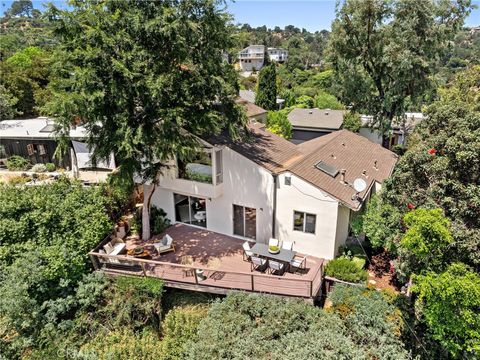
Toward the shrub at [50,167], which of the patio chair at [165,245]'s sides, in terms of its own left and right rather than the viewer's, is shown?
right

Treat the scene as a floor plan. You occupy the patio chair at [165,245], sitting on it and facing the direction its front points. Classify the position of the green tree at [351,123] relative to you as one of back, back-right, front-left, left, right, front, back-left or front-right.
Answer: back

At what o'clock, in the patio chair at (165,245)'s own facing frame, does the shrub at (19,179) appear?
The shrub is roughly at 3 o'clock from the patio chair.

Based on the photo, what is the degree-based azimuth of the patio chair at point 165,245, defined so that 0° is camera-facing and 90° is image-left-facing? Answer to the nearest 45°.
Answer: approximately 45°

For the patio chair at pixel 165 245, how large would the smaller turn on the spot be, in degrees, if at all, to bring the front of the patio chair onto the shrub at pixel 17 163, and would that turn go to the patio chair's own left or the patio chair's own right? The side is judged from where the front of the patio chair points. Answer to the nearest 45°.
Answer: approximately 90° to the patio chair's own right

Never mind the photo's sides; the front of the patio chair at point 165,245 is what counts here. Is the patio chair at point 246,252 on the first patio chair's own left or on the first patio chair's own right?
on the first patio chair's own left

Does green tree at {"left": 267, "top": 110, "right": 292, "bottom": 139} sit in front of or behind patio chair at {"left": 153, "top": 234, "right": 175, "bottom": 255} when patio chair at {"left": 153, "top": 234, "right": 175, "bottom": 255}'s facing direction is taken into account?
behind

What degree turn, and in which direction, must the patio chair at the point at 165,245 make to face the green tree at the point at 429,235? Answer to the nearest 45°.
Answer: approximately 90° to its left

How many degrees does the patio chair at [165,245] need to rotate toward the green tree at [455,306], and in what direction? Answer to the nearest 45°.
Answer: approximately 90° to its left

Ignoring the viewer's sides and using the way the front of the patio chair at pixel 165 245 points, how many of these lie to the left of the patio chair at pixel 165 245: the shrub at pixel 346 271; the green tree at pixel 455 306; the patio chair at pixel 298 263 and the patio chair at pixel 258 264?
4

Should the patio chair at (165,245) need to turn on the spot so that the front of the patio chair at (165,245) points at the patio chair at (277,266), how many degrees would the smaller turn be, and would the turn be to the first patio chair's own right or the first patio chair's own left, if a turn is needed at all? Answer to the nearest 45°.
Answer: approximately 90° to the first patio chair's own left

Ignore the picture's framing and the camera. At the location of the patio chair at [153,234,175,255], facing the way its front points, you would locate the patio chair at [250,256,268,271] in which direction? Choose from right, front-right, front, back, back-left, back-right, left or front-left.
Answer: left

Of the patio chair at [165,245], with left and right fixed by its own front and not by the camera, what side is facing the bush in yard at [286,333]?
left
